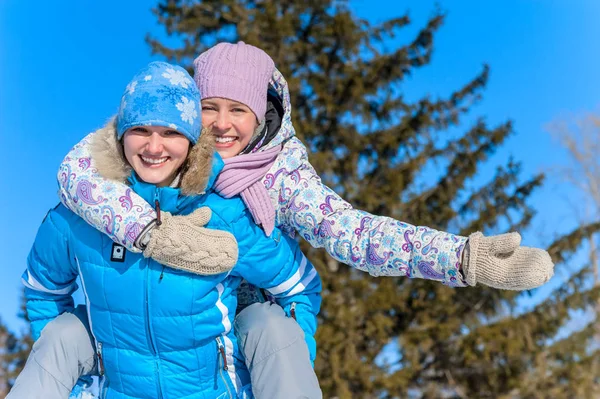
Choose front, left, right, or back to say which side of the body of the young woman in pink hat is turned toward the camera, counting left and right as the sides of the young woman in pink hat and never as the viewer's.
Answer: front

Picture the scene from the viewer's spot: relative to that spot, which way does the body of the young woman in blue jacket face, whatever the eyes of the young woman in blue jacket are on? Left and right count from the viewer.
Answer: facing the viewer
